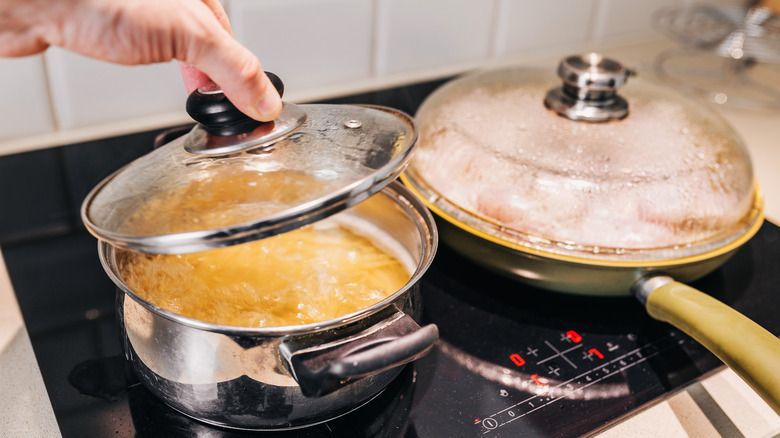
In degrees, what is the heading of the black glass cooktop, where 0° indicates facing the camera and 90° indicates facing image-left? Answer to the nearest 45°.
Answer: approximately 315°

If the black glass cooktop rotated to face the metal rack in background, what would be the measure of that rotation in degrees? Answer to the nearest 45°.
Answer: approximately 90° to its left
